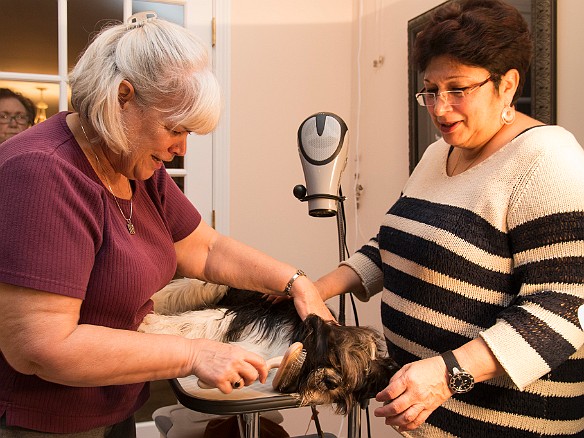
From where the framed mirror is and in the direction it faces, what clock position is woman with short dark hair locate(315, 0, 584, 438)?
The woman with short dark hair is roughly at 11 o'clock from the framed mirror.

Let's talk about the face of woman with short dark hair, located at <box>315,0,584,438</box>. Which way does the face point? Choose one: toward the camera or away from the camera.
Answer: toward the camera

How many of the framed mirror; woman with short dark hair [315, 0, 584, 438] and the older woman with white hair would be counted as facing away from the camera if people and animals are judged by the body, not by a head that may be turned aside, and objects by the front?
0

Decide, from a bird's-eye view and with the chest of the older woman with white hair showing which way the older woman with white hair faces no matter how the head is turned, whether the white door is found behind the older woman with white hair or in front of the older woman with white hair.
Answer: behind

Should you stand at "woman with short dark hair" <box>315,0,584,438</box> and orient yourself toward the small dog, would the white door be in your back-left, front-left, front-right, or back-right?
front-right

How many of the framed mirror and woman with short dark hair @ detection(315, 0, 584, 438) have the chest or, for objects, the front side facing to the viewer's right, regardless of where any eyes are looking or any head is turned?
0

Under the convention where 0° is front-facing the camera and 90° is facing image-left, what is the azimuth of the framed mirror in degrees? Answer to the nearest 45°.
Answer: approximately 45°

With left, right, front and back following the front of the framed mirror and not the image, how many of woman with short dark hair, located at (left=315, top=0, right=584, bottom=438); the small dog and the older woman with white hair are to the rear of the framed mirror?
0

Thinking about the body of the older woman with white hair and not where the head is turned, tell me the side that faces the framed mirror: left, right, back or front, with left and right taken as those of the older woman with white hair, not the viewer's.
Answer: left
